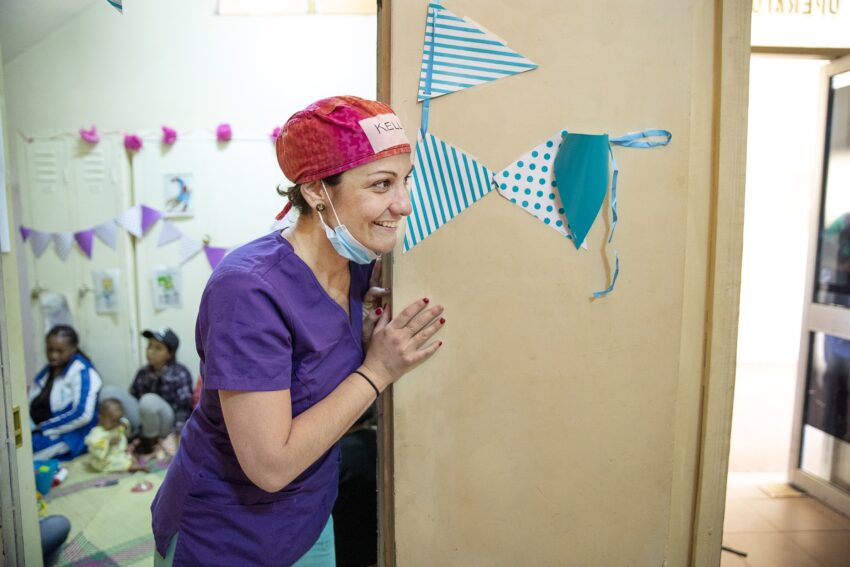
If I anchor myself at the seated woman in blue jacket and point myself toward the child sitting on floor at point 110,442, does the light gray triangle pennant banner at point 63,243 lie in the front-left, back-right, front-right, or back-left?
back-left

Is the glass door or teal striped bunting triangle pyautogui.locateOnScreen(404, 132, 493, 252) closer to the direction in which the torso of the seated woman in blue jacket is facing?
the teal striped bunting triangle

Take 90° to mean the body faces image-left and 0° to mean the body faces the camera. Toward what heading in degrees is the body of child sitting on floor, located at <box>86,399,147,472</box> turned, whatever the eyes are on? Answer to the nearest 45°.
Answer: approximately 315°

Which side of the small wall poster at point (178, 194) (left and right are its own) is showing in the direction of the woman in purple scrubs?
front

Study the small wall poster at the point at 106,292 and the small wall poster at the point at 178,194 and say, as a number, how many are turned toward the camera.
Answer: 2

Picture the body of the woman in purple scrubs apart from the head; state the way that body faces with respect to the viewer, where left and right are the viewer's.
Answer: facing the viewer and to the right of the viewer

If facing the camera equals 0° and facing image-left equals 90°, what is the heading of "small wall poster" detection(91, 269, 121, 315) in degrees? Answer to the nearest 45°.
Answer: approximately 0°

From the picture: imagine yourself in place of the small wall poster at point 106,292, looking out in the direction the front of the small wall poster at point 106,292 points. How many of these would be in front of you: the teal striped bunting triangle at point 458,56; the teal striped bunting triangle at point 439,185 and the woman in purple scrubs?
3

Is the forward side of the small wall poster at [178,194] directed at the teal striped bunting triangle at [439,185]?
yes

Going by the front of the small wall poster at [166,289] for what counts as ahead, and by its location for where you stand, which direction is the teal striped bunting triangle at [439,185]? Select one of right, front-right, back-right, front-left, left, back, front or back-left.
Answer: front

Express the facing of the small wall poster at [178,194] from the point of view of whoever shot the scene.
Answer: facing the viewer

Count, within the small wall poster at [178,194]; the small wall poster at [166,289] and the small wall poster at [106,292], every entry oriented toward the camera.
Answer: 3

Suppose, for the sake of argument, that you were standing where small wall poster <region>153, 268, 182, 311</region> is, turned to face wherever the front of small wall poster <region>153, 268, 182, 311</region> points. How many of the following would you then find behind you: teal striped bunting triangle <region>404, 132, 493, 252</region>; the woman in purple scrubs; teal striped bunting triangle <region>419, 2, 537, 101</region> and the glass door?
0

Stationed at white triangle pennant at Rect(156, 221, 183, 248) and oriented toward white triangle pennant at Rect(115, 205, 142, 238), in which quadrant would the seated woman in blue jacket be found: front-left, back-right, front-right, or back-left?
front-left
